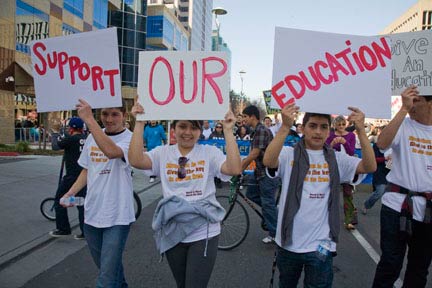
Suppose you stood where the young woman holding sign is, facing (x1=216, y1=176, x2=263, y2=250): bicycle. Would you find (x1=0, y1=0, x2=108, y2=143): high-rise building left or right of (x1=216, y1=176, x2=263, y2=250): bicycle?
left

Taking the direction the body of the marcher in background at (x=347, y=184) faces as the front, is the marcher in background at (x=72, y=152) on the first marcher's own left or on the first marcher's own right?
on the first marcher's own right

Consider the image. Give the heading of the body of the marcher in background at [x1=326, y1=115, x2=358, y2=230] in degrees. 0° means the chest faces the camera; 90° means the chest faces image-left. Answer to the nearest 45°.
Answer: approximately 0°

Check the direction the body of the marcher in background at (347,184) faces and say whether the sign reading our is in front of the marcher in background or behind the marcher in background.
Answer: in front

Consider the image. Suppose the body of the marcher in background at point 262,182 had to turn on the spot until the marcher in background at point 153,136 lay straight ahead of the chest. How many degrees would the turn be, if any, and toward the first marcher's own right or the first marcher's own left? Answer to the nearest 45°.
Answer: approximately 45° to the first marcher's own right

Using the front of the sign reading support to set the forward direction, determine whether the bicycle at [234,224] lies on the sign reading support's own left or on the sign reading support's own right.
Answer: on the sign reading support's own left

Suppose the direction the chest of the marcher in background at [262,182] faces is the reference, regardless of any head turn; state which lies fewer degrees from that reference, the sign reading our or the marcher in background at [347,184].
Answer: the sign reading our

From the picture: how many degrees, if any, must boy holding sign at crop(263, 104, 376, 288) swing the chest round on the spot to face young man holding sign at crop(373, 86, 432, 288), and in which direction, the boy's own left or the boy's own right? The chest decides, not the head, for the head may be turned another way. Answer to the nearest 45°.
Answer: approximately 135° to the boy's own left
